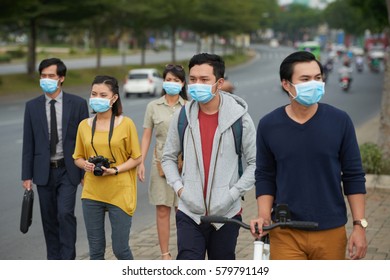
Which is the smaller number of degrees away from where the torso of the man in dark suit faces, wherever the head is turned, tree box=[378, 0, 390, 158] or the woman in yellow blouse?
the woman in yellow blouse
